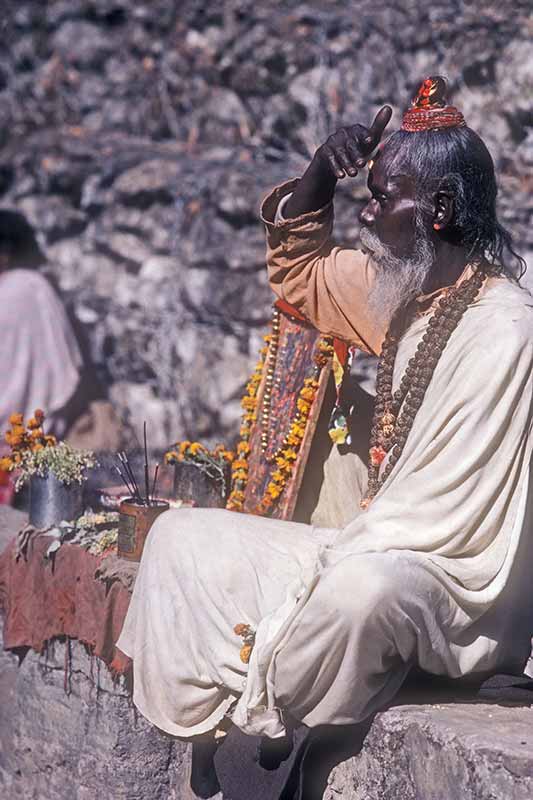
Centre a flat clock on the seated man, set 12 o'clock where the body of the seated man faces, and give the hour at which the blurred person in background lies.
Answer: The blurred person in background is roughly at 2 o'clock from the seated man.

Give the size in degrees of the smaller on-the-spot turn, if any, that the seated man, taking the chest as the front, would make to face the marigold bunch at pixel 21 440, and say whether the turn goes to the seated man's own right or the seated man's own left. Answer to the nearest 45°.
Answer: approximately 45° to the seated man's own right

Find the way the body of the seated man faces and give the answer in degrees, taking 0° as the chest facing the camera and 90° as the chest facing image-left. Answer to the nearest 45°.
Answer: approximately 90°

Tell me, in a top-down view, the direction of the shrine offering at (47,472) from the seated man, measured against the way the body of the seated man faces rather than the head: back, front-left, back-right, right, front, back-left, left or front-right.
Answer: front-right

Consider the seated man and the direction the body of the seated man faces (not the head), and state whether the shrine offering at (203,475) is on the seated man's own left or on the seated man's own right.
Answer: on the seated man's own right

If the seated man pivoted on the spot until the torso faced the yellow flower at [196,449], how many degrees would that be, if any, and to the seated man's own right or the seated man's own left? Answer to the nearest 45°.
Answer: approximately 45° to the seated man's own right

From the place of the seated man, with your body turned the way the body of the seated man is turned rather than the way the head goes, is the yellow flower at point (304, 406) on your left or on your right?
on your right

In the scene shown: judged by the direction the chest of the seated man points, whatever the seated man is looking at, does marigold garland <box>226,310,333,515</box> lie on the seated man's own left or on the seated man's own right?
on the seated man's own right

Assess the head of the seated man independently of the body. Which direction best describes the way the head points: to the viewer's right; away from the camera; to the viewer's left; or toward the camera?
to the viewer's left
